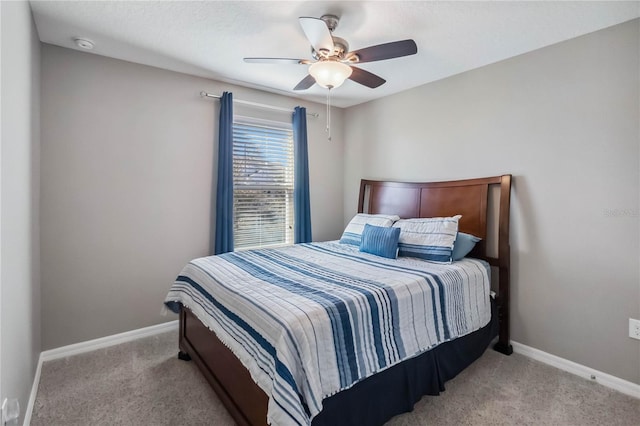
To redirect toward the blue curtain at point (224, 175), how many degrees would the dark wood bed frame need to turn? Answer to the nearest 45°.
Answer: approximately 45° to its right

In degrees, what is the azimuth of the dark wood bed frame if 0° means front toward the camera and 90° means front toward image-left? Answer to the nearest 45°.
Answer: approximately 45°

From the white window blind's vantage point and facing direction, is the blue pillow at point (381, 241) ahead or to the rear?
ahead

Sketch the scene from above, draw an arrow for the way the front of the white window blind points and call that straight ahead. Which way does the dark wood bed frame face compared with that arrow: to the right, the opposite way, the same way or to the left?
to the right

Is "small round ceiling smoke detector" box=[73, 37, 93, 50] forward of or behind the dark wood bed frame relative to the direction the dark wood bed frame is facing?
forward

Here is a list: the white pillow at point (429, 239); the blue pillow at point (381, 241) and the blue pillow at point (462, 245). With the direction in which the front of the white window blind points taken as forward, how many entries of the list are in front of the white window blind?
3

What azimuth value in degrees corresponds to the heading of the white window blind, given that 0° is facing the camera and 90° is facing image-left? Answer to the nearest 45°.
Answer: approximately 315°

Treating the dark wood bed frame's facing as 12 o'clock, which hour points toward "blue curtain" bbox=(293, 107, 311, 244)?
The blue curtain is roughly at 3 o'clock from the dark wood bed frame.

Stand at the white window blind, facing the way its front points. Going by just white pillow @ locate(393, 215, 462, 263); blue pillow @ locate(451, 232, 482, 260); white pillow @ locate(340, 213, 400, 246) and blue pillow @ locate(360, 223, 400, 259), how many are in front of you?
4

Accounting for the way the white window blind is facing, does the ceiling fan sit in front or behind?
in front
